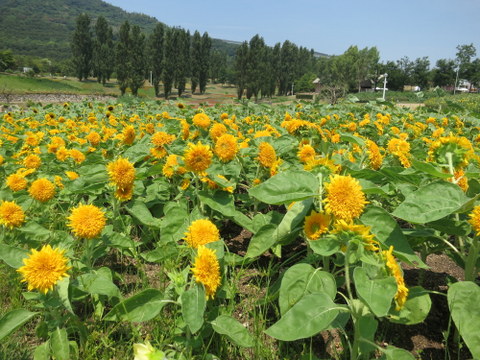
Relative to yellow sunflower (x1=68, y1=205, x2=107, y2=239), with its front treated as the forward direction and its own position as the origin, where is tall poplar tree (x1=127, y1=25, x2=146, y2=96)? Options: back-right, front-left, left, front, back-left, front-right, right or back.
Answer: back

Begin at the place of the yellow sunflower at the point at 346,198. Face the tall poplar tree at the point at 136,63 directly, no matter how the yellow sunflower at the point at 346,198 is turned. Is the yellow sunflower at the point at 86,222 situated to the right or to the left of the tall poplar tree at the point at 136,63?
left

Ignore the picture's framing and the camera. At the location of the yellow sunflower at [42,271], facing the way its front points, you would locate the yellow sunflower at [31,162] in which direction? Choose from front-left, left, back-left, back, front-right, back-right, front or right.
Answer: back

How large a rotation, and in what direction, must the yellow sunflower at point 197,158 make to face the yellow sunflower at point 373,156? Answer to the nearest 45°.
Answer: approximately 90° to its left

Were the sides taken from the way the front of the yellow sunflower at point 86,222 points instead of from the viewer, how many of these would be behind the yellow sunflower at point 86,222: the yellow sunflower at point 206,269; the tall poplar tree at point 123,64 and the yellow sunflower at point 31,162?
2

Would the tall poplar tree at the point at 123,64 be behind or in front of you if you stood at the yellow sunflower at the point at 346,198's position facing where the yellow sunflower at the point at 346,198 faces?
behind

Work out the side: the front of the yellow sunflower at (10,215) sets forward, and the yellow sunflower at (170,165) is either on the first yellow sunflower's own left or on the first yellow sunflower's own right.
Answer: on the first yellow sunflower's own left

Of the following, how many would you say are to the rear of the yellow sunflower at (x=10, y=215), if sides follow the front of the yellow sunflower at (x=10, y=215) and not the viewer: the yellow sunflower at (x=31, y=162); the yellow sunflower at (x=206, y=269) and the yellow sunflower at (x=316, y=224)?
1

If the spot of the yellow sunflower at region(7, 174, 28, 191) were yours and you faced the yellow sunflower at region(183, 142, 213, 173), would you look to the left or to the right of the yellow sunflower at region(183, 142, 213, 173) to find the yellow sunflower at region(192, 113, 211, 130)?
left

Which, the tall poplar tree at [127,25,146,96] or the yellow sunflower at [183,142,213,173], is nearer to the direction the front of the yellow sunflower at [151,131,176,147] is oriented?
the yellow sunflower

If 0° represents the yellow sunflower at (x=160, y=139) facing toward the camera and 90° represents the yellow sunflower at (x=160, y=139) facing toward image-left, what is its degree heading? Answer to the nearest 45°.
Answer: approximately 0°

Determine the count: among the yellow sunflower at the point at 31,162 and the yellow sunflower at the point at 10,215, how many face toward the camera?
2

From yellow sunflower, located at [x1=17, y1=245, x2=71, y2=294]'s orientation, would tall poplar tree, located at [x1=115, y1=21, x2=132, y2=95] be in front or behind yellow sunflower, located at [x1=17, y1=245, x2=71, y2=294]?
behind
